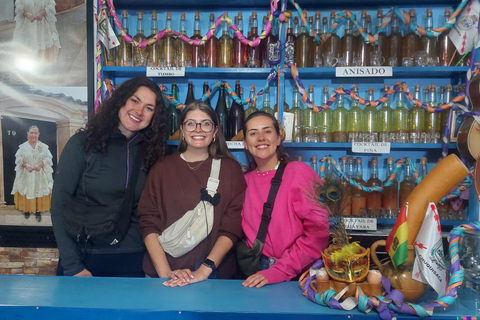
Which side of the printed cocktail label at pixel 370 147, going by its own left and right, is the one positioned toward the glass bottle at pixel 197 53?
right

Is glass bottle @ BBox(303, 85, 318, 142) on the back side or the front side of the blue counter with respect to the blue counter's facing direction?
on the back side

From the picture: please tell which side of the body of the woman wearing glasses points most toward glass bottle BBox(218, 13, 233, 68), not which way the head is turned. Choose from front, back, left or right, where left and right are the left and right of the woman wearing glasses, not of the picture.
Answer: back

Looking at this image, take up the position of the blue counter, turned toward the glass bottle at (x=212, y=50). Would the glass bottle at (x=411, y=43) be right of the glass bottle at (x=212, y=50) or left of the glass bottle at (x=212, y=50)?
right

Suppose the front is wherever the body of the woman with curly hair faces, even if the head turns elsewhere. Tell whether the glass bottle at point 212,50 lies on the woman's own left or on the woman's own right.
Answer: on the woman's own left
